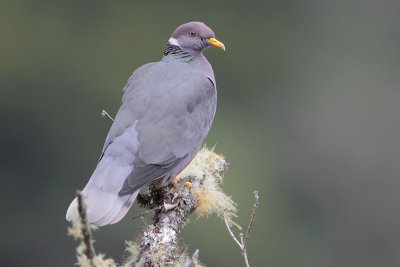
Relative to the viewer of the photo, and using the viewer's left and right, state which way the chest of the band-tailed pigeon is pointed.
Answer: facing away from the viewer and to the right of the viewer
